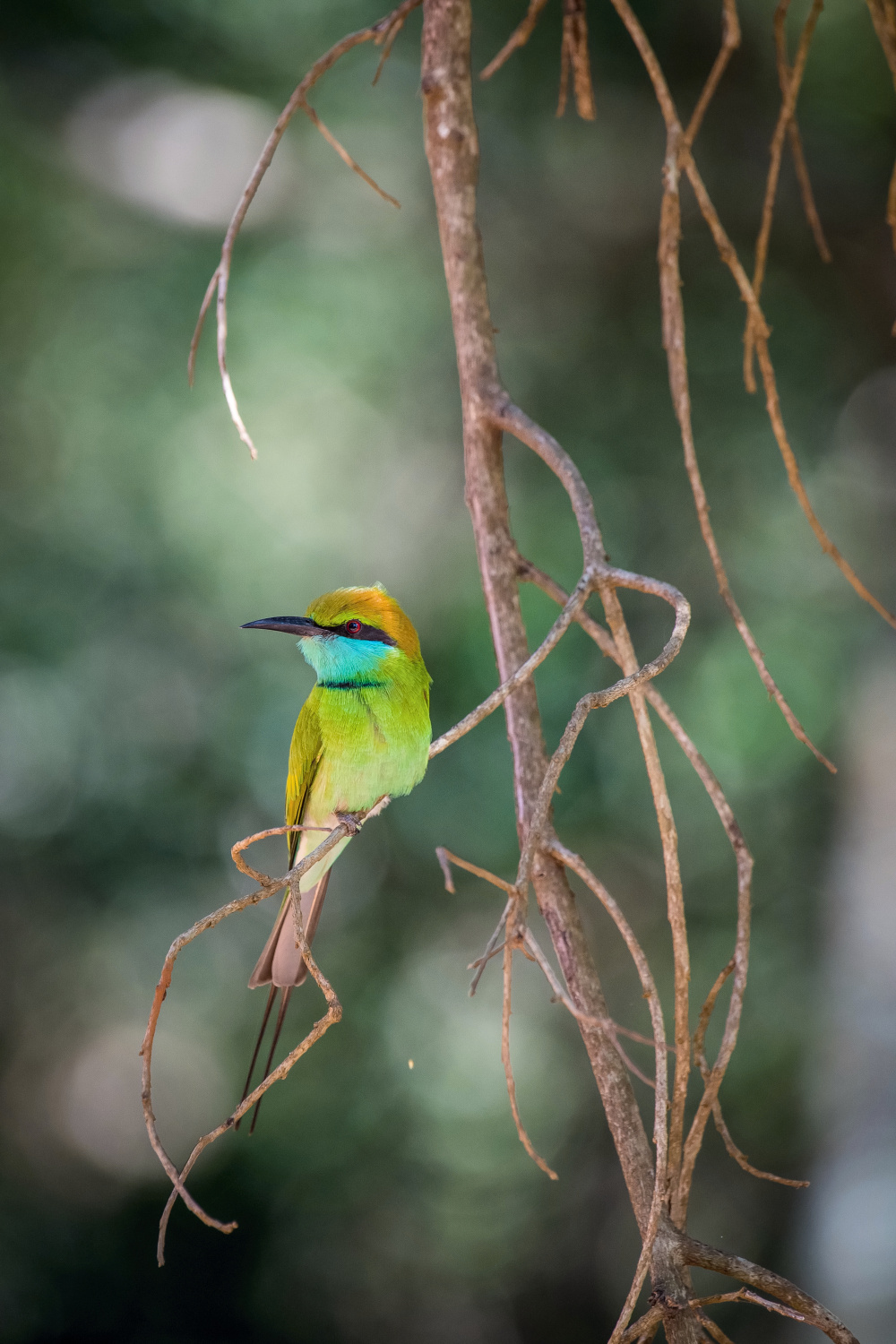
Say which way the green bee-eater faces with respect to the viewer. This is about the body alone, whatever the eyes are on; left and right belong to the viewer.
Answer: facing the viewer and to the right of the viewer
